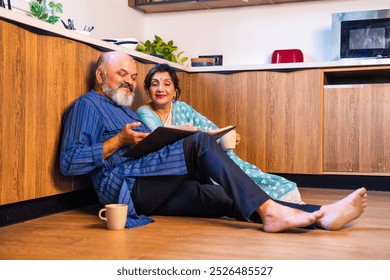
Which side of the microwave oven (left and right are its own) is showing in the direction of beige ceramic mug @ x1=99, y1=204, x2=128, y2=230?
front

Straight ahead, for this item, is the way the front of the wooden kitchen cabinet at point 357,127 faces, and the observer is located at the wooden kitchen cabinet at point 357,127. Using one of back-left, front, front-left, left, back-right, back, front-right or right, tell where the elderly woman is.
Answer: front-right

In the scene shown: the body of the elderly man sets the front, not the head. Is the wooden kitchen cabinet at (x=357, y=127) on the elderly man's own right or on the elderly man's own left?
on the elderly man's own left

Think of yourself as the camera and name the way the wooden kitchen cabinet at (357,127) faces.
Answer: facing the viewer

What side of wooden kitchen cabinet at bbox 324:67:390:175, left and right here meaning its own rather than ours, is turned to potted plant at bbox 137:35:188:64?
right

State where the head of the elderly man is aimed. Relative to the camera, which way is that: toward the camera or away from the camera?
toward the camera

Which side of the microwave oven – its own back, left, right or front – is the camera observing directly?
front

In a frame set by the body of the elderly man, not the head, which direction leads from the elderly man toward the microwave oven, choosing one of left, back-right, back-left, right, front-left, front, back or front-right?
front-left

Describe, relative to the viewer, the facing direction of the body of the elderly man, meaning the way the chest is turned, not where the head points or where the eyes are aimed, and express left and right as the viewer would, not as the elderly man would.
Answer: facing to the right of the viewer

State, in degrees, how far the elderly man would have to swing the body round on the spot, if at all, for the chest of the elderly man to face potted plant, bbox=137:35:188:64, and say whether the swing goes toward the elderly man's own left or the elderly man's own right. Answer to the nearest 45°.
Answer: approximately 90° to the elderly man's own left

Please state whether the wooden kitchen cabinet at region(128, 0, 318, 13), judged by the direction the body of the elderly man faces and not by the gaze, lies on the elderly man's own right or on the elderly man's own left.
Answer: on the elderly man's own left

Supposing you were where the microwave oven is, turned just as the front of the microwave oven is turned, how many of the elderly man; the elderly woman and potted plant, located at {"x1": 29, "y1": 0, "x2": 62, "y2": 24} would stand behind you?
0

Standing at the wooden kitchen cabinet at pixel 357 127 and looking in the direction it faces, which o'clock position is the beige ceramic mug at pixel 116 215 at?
The beige ceramic mug is roughly at 1 o'clock from the wooden kitchen cabinet.

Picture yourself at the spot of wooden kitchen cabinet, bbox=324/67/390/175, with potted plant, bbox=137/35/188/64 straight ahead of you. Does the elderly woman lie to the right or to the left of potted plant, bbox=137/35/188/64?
left
